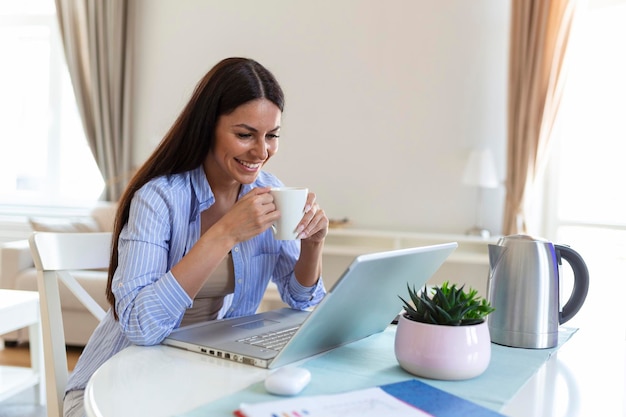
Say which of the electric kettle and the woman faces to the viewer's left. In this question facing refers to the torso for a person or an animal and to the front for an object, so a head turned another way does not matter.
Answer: the electric kettle

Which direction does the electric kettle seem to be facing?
to the viewer's left

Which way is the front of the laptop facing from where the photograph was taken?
facing away from the viewer and to the left of the viewer

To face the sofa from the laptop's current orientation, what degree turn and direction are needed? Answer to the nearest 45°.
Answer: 0° — it already faces it

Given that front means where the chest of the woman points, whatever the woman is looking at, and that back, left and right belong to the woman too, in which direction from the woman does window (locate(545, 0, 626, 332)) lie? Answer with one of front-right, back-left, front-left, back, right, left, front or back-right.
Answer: left

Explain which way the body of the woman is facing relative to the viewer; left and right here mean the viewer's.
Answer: facing the viewer and to the right of the viewer

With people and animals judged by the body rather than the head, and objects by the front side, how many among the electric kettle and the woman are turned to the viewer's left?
1

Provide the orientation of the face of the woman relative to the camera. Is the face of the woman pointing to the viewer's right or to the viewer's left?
to the viewer's right

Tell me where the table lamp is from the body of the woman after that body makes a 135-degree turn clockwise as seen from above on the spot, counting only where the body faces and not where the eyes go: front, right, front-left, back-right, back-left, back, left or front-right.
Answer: back-right

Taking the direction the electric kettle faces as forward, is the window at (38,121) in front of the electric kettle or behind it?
in front
